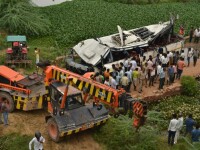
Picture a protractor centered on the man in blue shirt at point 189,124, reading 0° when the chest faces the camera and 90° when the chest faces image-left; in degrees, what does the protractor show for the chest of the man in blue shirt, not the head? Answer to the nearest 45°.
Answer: approximately 180°

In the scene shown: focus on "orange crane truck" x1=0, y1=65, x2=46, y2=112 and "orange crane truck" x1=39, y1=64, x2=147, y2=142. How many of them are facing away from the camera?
0

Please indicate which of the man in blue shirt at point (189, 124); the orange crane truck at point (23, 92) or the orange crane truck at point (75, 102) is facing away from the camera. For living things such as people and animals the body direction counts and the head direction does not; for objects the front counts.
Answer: the man in blue shirt

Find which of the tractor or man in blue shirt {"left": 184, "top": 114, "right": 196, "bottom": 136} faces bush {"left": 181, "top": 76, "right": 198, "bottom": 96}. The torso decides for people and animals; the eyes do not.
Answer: the man in blue shirt

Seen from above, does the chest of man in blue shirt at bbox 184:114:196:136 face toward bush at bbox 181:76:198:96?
yes

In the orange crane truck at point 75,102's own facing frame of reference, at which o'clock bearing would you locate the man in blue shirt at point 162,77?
The man in blue shirt is roughly at 9 o'clock from the orange crane truck.

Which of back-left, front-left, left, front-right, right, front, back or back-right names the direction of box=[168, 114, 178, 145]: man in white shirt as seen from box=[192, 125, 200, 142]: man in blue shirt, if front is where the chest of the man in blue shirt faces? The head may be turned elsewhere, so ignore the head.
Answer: left

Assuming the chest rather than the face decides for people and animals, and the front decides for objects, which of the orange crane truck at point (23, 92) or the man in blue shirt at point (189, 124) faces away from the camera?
the man in blue shirt

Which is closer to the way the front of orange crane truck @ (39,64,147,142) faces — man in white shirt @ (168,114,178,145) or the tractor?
the man in white shirt

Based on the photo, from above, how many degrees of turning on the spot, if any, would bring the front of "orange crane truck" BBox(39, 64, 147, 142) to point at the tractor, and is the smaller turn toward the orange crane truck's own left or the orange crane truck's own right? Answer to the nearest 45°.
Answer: approximately 180°

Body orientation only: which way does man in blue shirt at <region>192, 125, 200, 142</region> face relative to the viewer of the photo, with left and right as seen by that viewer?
facing away from the viewer
